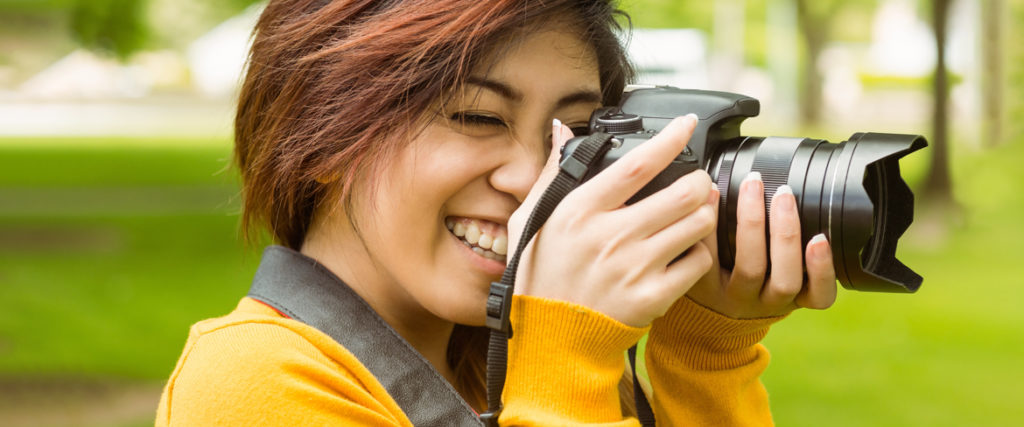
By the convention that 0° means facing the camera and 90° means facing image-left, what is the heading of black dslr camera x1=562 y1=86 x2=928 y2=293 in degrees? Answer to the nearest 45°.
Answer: approximately 315°

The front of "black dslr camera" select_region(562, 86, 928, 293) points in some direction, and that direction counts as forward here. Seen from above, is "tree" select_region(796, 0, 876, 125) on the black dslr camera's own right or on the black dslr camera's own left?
on the black dslr camera's own left
